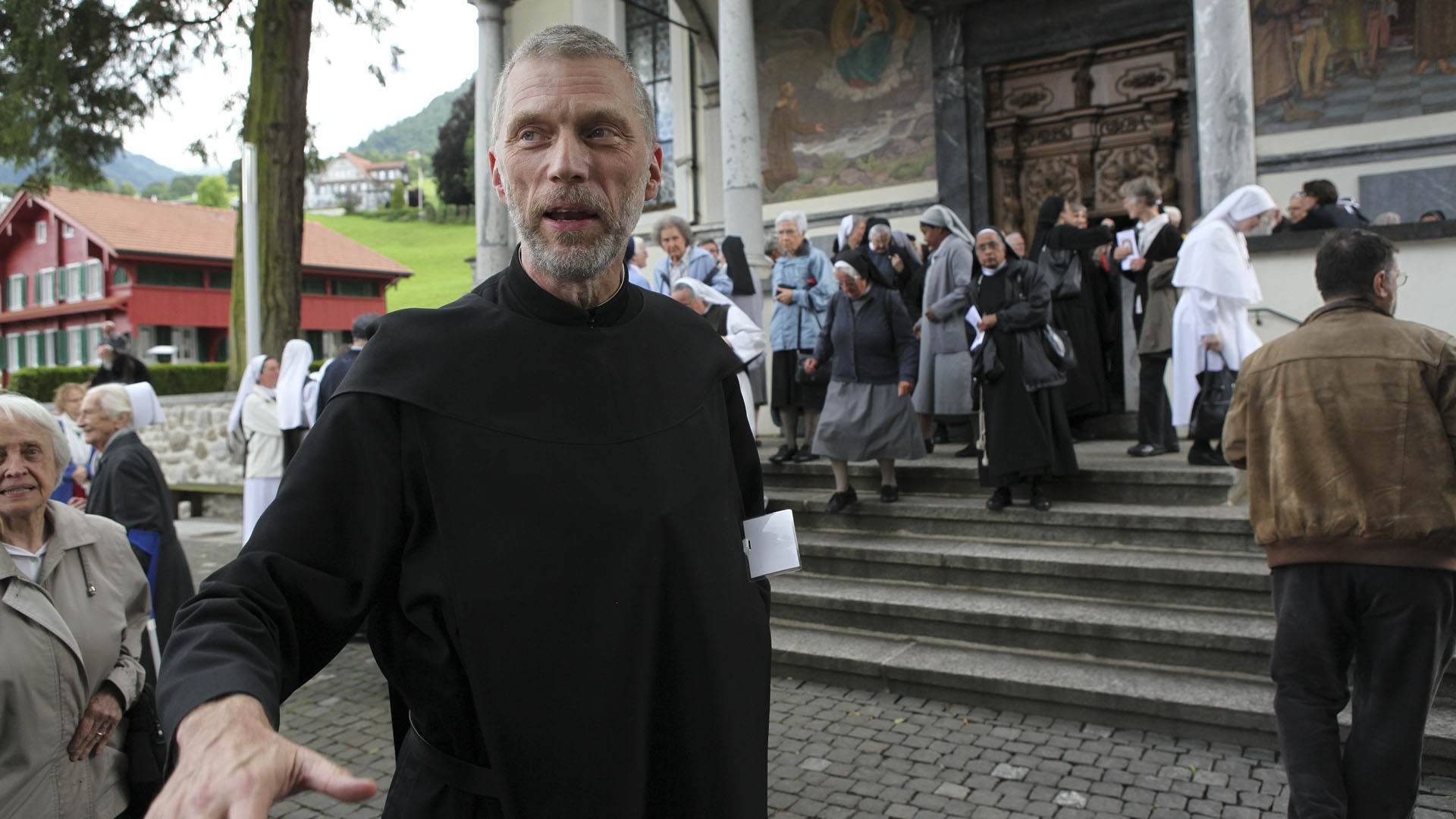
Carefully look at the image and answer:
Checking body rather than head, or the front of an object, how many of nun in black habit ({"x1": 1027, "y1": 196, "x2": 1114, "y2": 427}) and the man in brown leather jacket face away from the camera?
1

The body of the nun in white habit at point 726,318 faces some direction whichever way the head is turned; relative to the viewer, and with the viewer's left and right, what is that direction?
facing the viewer and to the left of the viewer

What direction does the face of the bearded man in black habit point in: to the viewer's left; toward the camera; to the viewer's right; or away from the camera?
toward the camera

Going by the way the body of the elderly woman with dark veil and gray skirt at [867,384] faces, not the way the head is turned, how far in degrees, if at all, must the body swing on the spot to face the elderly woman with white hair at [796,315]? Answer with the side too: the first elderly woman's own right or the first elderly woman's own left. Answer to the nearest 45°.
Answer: approximately 90° to the first elderly woman's own right

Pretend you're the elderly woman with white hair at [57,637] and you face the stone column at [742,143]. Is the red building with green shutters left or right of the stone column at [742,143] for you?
left

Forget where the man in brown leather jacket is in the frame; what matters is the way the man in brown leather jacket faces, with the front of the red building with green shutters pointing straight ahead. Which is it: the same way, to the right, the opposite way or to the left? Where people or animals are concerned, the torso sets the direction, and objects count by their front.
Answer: the opposite way

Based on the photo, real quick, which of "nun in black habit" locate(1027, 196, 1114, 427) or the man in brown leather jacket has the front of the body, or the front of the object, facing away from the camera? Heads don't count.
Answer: the man in brown leather jacket

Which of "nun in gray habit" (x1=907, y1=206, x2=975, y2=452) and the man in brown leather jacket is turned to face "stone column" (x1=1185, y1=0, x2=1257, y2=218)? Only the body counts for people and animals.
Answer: the man in brown leather jacket

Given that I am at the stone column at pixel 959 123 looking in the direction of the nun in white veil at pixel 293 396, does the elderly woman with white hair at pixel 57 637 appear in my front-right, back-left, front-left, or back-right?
front-left

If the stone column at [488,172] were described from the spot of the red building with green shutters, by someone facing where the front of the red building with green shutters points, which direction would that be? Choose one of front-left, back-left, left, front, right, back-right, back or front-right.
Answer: front-left

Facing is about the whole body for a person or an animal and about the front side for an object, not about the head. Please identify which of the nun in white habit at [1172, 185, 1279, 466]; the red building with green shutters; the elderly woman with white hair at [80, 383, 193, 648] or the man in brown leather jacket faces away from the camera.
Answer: the man in brown leather jacket

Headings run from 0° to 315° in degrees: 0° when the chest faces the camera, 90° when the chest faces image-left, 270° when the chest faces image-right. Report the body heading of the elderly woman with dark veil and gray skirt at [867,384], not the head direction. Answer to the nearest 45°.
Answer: approximately 45°
